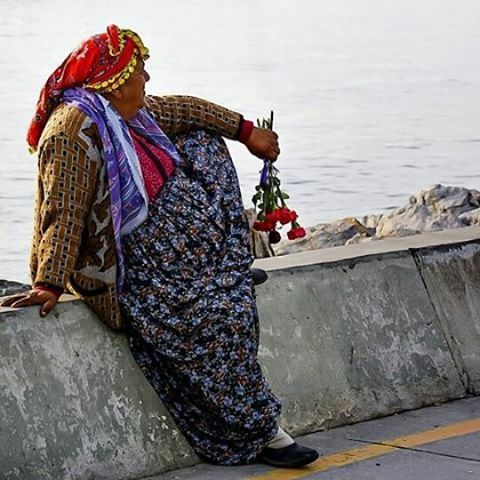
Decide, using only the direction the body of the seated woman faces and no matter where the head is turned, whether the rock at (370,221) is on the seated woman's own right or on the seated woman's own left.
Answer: on the seated woman's own left

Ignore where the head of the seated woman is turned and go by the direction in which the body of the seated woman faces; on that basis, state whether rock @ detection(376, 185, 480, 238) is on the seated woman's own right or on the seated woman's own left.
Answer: on the seated woman's own left

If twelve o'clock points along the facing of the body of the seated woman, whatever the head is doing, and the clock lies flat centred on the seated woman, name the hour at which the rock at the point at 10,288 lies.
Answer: The rock is roughly at 7 o'clock from the seated woman.

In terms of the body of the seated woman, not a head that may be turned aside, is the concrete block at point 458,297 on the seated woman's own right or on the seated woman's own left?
on the seated woman's own left

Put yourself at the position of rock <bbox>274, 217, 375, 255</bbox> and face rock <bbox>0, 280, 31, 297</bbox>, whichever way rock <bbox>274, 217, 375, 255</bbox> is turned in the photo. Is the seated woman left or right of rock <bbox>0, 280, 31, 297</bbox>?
left

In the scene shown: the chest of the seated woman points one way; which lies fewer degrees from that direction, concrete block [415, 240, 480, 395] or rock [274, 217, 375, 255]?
the concrete block

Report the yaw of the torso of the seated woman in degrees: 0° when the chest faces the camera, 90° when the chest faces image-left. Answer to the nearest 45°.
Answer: approximately 315°

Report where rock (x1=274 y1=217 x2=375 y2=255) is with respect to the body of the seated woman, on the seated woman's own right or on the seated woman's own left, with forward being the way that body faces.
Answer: on the seated woman's own left
